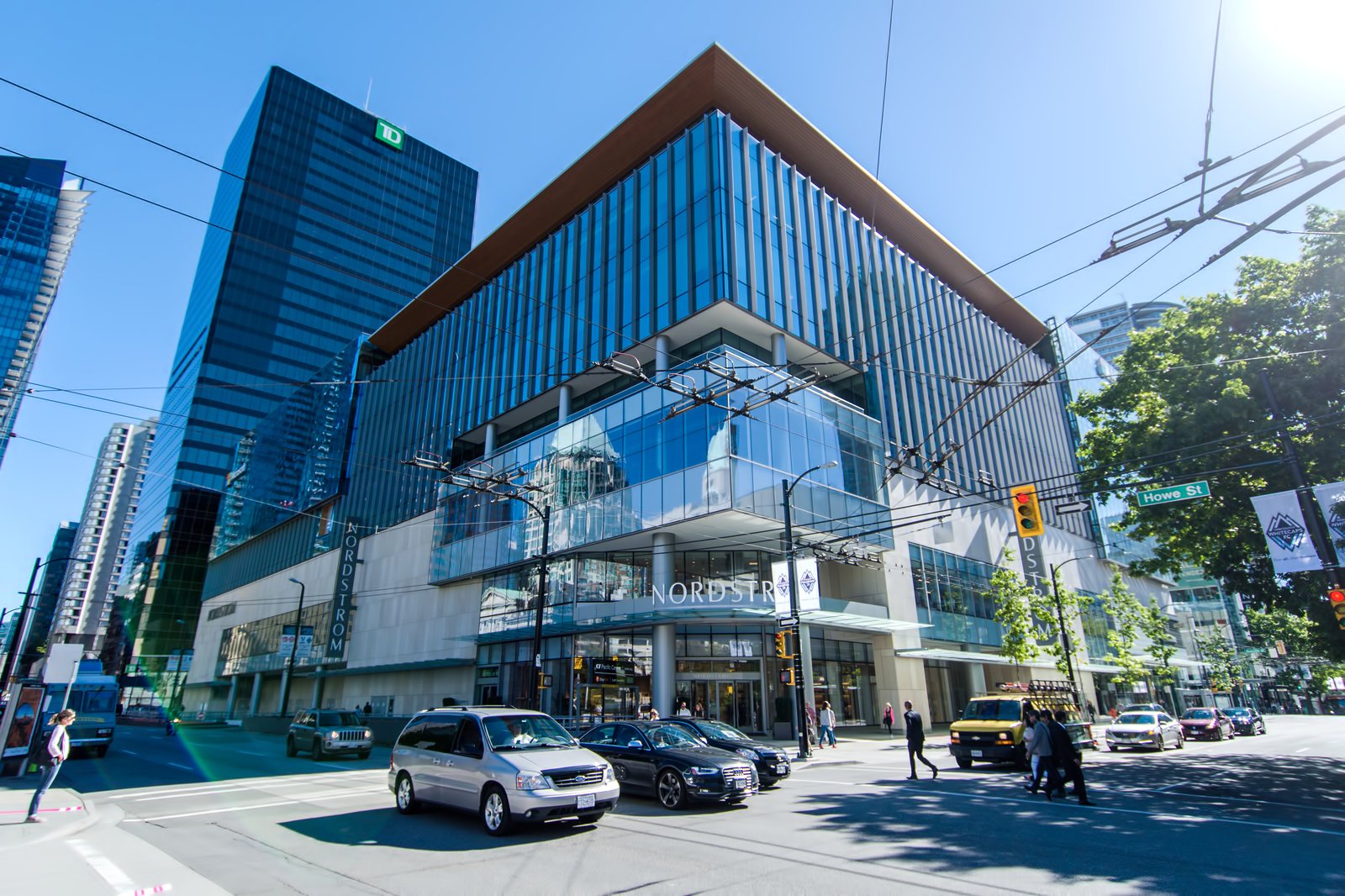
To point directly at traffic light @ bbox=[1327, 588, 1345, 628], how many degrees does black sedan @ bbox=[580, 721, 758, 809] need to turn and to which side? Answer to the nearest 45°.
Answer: approximately 45° to its left

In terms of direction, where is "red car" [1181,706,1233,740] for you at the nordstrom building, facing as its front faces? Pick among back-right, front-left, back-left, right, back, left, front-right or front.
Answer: left

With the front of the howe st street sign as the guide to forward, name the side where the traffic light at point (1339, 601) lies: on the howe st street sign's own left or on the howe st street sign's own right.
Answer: on the howe st street sign's own left

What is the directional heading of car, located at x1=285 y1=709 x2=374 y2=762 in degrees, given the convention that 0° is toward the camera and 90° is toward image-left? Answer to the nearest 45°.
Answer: approximately 315°

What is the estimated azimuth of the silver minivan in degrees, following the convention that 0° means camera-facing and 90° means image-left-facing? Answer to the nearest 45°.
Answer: approximately 315°

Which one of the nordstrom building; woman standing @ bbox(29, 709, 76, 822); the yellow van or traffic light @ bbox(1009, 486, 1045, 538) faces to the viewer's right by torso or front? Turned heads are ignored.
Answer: the woman standing

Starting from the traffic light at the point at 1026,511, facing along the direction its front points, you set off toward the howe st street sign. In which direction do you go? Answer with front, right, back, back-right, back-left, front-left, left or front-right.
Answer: left

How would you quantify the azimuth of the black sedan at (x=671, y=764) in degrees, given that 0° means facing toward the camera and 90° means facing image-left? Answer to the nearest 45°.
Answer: approximately 315°

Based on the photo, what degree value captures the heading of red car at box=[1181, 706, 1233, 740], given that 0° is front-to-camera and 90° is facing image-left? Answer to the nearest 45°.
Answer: approximately 45°

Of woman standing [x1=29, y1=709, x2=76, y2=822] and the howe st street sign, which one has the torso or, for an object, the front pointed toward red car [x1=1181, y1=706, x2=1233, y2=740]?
the woman standing

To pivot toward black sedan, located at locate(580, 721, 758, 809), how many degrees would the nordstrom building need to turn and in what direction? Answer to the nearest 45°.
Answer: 0° — it already faces it

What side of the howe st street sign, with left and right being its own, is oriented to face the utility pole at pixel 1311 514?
left

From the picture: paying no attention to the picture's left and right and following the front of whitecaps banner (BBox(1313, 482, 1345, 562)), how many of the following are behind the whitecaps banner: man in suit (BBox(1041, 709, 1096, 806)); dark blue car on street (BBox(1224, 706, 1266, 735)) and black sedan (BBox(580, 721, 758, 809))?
1

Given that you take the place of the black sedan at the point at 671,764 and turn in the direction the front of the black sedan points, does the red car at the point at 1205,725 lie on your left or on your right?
on your left
